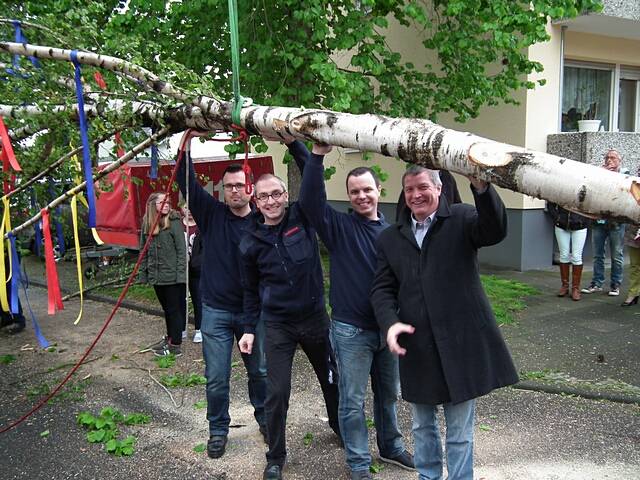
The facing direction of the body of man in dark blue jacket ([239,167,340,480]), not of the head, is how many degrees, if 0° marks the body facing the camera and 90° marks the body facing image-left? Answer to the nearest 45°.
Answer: approximately 0°

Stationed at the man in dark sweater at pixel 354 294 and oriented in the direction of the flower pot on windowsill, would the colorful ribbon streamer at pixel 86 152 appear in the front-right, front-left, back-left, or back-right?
back-left

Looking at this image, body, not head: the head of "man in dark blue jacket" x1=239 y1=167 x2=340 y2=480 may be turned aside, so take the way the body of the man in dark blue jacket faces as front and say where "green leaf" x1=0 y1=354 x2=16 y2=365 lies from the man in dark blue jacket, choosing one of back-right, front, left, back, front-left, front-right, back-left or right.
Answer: back-right

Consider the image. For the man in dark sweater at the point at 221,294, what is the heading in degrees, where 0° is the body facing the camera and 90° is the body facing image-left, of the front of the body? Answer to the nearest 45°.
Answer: approximately 0°

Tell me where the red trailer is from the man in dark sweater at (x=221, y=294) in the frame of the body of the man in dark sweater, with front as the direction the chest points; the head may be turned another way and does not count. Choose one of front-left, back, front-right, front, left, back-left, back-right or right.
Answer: back

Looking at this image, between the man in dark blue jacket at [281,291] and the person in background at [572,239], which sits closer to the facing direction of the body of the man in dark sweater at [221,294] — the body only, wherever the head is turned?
the man in dark blue jacket

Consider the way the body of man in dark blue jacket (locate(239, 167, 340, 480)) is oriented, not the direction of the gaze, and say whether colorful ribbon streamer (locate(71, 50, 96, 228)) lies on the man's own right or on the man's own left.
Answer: on the man's own right

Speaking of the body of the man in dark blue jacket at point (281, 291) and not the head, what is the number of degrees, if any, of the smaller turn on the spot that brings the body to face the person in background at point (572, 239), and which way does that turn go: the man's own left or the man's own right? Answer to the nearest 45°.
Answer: approximately 135° to the man's own left
